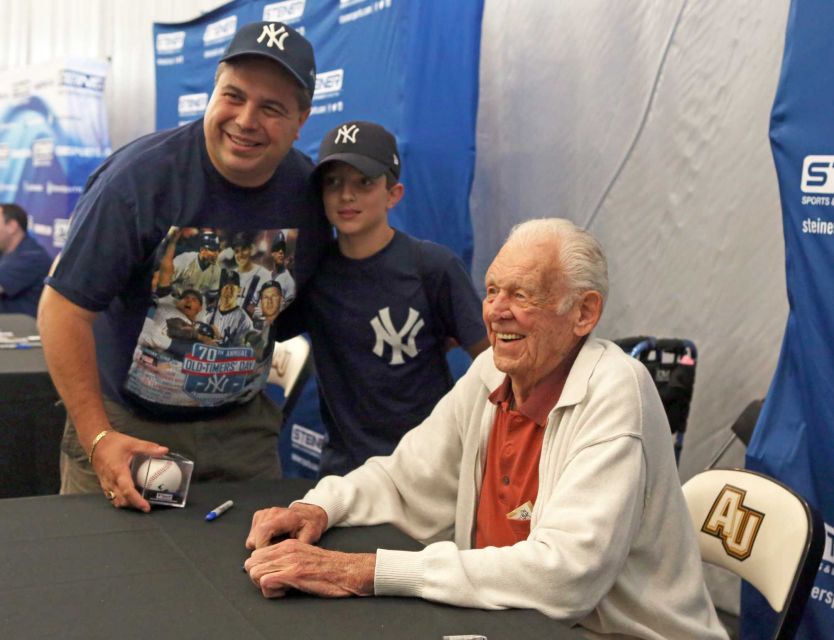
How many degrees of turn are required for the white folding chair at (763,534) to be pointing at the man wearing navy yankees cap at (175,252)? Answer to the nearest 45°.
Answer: approximately 45° to its right

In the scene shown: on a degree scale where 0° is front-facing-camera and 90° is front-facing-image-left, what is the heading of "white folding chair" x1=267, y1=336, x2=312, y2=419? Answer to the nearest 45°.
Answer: approximately 45°

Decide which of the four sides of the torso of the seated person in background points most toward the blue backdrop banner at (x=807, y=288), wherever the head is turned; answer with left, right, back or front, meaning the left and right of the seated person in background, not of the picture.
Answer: left

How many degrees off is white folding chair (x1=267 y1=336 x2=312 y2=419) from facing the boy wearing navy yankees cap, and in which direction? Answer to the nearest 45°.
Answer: approximately 45° to its left

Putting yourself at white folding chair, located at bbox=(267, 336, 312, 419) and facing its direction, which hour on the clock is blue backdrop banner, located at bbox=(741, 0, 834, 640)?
The blue backdrop banner is roughly at 9 o'clock from the white folding chair.

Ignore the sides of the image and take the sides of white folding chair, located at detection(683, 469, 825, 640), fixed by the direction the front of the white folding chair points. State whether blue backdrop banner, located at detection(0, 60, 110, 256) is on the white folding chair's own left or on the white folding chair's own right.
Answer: on the white folding chair's own right
